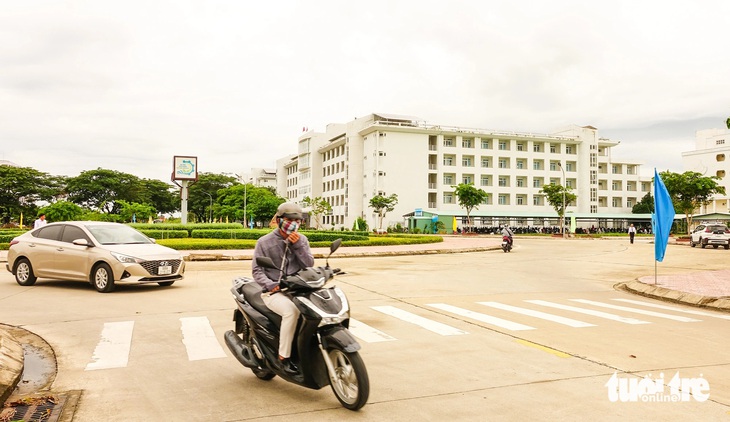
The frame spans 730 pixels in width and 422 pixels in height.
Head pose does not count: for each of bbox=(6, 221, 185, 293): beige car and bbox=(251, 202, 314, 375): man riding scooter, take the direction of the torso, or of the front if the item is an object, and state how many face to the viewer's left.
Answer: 0

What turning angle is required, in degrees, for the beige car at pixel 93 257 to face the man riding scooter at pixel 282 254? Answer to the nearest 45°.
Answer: approximately 45° to its right

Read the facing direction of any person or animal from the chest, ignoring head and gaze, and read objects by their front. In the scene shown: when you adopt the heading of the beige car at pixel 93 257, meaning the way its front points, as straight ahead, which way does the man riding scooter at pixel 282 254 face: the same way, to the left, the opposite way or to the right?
the same way

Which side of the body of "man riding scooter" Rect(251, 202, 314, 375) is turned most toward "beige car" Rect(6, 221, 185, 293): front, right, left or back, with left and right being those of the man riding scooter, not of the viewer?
back

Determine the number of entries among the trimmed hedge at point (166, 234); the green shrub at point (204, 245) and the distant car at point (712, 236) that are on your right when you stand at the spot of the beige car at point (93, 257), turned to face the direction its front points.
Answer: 0

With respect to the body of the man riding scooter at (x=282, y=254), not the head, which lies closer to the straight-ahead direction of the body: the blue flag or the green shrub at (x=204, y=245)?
the blue flag

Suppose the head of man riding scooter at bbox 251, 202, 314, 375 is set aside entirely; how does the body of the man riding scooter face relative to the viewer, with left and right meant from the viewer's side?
facing the viewer and to the right of the viewer

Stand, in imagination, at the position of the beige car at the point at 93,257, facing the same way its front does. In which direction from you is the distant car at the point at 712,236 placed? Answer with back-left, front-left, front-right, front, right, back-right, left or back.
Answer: front-left

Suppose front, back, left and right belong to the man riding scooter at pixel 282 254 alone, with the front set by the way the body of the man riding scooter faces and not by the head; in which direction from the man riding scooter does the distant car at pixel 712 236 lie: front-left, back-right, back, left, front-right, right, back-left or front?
left

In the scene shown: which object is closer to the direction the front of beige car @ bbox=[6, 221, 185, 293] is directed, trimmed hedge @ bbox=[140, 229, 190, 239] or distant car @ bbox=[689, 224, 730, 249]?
the distant car

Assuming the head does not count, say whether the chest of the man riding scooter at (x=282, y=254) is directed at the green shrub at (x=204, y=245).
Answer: no

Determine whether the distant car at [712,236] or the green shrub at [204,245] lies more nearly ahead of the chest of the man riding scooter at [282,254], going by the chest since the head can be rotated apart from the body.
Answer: the distant car

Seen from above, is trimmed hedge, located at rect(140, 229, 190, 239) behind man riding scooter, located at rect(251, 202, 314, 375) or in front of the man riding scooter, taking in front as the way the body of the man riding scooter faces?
behind

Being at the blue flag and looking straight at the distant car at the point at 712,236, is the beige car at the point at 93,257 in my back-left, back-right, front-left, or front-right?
back-left

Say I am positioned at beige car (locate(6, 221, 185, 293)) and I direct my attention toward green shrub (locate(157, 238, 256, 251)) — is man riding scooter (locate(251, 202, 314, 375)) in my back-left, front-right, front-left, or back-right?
back-right

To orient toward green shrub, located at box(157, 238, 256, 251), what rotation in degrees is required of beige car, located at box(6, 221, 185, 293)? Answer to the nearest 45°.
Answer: approximately 135° to its left

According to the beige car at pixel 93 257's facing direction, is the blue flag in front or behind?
in front
